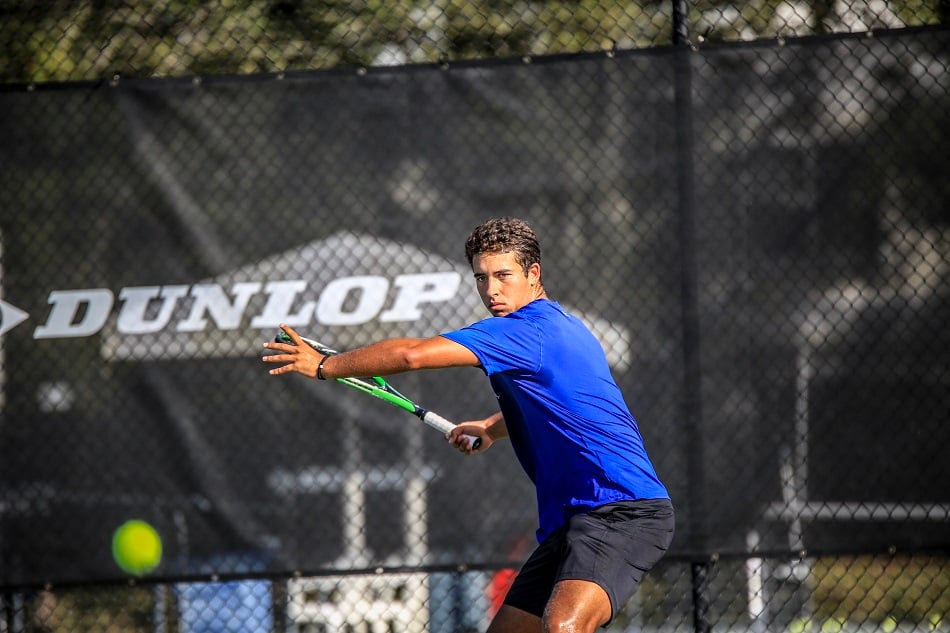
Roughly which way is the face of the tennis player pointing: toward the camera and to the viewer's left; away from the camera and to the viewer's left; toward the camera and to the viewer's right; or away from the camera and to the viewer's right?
toward the camera and to the viewer's left

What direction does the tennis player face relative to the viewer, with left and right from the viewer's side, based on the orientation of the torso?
facing to the left of the viewer

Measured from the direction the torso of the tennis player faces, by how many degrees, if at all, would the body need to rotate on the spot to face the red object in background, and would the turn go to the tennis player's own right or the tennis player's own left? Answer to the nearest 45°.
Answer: approximately 90° to the tennis player's own right

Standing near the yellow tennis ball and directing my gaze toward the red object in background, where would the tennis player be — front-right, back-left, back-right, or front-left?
front-right

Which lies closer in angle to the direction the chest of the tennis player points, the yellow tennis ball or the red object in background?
the yellow tennis ball
